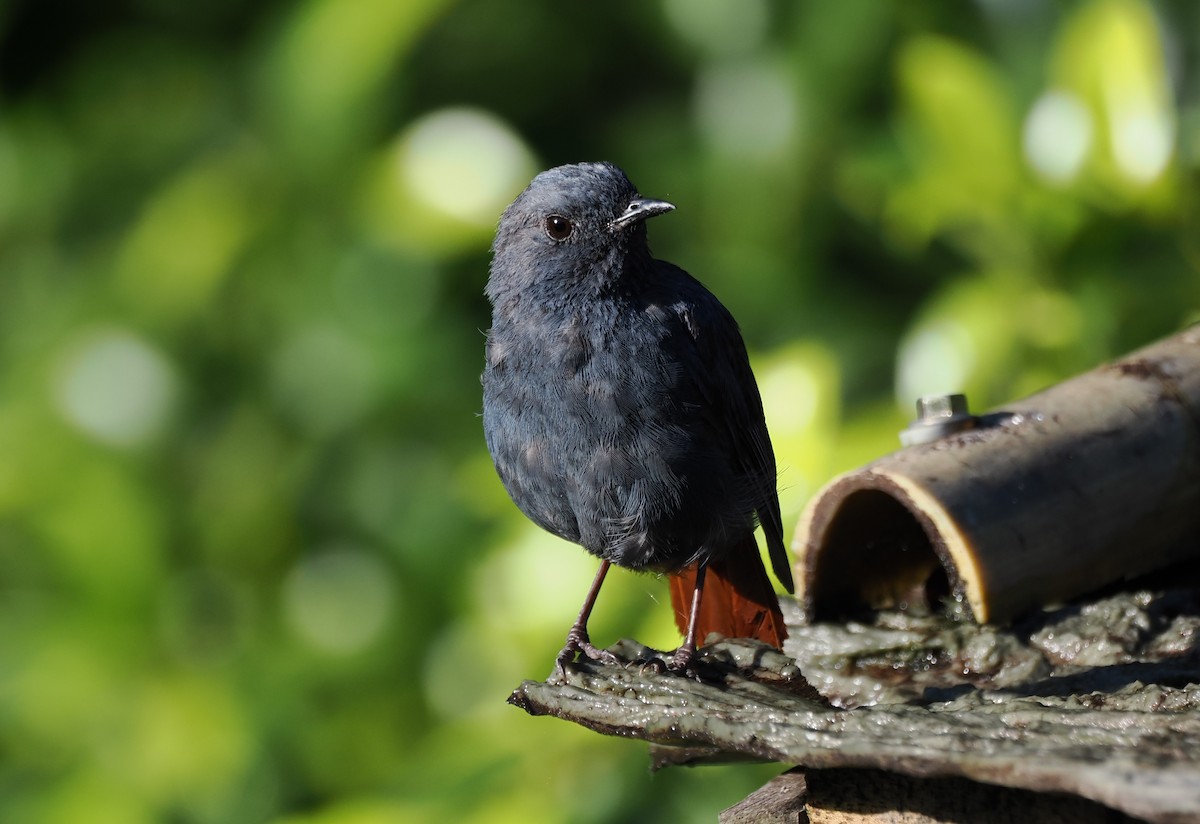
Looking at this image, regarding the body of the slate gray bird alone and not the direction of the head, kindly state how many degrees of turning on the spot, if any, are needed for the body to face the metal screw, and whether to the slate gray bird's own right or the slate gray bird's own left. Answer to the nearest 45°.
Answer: approximately 135° to the slate gray bird's own left

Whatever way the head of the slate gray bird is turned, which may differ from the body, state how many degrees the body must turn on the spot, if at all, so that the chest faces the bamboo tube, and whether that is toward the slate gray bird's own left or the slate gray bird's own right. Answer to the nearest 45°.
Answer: approximately 135° to the slate gray bird's own left

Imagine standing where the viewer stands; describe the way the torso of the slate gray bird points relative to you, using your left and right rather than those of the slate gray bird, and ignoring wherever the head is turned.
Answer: facing the viewer and to the left of the viewer
